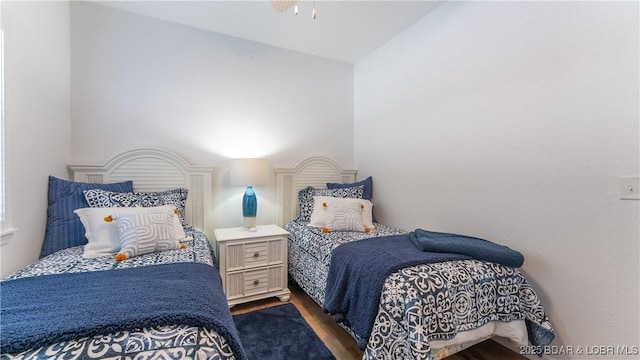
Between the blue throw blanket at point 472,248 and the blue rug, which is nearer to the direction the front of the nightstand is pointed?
the blue rug

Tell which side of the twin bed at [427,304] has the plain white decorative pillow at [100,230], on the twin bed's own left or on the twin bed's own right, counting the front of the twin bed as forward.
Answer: on the twin bed's own right

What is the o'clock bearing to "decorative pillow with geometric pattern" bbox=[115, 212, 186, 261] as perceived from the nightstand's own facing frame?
The decorative pillow with geometric pattern is roughly at 2 o'clock from the nightstand.

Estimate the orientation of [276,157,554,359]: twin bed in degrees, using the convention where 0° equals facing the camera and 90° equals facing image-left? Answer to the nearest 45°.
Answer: approximately 315°

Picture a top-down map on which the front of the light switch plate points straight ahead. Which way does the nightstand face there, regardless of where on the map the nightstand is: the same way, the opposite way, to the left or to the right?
to the left

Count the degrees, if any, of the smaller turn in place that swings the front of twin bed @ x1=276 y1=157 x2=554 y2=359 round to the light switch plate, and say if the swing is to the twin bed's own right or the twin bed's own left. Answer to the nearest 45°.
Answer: approximately 45° to the twin bed's own left

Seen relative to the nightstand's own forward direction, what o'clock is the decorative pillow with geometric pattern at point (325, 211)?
The decorative pillow with geometric pattern is roughly at 9 o'clock from the nightstand.

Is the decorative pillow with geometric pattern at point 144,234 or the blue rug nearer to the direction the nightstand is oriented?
the blue rug
